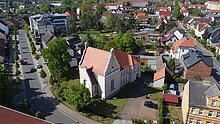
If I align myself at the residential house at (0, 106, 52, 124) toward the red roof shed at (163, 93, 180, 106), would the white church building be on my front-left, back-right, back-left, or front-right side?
front-left

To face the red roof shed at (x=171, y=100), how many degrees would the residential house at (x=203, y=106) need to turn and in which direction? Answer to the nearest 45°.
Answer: approximately 135° to its right

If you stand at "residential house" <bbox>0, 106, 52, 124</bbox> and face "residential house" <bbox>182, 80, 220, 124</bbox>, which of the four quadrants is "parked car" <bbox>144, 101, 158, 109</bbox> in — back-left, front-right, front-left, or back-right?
front-left

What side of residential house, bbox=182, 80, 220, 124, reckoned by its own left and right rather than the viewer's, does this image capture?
front

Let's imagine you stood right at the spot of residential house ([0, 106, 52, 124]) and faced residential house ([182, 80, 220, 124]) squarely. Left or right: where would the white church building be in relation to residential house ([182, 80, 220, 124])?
left

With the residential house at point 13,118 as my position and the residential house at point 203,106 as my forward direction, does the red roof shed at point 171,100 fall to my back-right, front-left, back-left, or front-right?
front-left

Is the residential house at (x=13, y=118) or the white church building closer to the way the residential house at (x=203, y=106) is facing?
the residential house

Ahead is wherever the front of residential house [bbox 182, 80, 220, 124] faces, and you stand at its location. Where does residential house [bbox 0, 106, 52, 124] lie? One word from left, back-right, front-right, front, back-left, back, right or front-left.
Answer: front-right

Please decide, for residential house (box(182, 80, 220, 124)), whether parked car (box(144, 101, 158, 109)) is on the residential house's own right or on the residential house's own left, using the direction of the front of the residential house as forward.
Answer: on the residential house's own right
